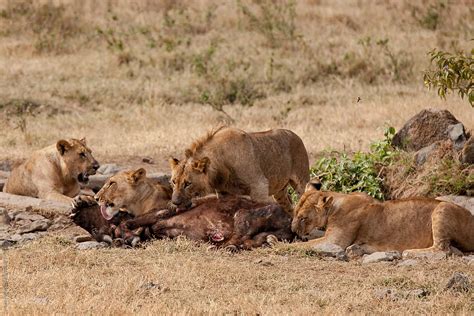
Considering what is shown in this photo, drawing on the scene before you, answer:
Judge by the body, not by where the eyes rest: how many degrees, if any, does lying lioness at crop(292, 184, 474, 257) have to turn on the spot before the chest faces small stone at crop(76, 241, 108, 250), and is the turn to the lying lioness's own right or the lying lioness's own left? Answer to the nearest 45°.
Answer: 0° — it already faces it

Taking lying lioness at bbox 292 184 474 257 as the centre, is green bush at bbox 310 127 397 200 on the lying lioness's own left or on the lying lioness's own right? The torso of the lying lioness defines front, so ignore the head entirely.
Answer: on the lying lioness's own right

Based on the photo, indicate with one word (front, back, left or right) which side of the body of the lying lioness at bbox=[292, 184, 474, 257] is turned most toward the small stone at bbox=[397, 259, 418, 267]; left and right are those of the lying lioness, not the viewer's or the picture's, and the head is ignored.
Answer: left

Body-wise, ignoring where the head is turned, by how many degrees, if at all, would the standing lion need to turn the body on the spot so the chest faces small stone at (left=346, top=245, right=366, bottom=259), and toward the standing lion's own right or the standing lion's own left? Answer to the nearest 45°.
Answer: approximately 90° to the standing lion's own left

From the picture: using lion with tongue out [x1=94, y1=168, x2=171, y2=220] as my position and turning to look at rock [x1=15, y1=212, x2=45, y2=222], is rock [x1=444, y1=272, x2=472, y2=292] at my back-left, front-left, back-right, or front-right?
back-left

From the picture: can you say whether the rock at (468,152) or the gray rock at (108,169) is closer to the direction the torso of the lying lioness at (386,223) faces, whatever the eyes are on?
the gray rock

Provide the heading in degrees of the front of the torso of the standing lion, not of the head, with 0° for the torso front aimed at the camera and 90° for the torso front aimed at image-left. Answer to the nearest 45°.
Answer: approximately 45°

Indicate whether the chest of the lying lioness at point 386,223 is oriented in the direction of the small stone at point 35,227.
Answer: yes

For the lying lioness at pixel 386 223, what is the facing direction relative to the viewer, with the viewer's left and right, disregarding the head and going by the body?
facing to the left of the viewer

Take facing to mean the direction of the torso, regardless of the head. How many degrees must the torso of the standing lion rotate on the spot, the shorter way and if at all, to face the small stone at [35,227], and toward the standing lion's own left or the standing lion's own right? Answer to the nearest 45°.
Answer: approximately 45° to the standing lion's own right

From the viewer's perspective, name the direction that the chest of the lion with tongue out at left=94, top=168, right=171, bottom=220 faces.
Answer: to the viewer's left

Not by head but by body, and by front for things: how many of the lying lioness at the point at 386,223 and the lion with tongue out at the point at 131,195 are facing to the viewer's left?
2
